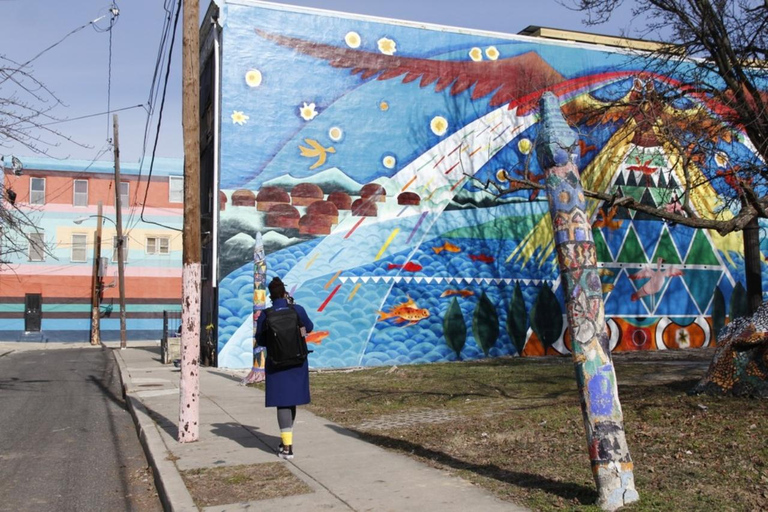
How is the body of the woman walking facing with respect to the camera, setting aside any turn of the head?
away from the camera

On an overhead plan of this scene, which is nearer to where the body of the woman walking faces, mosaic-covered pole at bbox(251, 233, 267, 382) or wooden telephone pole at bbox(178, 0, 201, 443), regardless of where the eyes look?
the mosaic-covered pole

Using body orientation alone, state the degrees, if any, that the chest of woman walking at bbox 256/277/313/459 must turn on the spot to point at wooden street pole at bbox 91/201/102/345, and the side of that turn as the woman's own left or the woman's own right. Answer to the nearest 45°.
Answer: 0° — they already face it

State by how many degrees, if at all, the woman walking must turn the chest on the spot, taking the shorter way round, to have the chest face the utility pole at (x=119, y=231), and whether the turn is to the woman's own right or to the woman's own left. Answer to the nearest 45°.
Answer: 0° — they already face it

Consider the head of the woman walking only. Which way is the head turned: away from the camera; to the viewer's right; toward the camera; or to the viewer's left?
away from the camera

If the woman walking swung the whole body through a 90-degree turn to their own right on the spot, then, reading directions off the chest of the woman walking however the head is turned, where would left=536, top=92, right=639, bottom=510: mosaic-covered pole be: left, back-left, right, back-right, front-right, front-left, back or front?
front-right

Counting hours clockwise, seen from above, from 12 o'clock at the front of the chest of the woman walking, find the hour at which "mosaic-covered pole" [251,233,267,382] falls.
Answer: The mosaic-covered pole is roughly at 12 o'clock from the woman walking.

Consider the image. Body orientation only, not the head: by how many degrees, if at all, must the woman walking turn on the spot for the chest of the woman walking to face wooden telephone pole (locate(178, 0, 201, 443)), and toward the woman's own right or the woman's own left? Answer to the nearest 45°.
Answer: approximately 45° to the woman's own left
